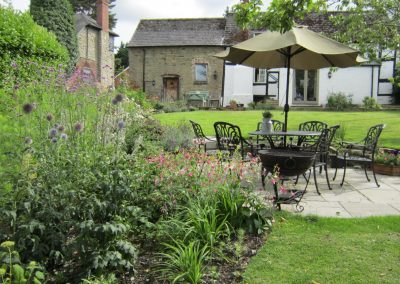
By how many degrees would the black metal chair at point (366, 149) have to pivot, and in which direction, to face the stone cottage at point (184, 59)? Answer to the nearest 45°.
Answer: approximately 45° to its right

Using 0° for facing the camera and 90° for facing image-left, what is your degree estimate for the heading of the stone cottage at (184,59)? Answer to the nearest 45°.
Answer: approximately 0°

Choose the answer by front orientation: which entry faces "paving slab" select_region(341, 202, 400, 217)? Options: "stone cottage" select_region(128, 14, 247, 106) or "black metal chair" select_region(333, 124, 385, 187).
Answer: the stone cottage

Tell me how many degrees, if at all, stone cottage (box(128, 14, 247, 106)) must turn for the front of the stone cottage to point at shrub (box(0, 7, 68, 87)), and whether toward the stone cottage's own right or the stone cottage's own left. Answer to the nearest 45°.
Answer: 0° — it already faces it

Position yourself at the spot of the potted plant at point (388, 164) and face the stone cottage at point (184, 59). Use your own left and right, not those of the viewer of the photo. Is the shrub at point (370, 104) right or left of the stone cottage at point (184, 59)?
right

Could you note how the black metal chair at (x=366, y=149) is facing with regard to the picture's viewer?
facing to the left of the viewer

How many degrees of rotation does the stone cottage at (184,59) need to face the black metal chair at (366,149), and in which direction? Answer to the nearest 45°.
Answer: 0° — it already faces it

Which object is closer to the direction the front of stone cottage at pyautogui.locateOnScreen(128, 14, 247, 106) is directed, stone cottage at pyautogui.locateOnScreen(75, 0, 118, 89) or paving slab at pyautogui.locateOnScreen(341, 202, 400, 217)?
the paving slab

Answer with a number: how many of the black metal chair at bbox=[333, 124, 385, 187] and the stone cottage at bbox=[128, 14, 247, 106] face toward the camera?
1

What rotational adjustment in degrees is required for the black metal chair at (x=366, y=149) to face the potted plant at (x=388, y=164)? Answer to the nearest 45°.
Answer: approximately 135° to its right

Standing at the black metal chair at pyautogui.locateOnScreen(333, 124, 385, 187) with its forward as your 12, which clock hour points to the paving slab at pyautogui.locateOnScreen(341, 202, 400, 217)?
The paving slab is roughly at 9 o'clock from the black metal chair.

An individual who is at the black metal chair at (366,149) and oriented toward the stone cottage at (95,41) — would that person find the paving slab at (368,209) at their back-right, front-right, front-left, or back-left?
back-left

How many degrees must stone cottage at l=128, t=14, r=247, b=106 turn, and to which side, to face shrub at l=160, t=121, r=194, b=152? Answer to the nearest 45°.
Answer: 0° — it already faces it
